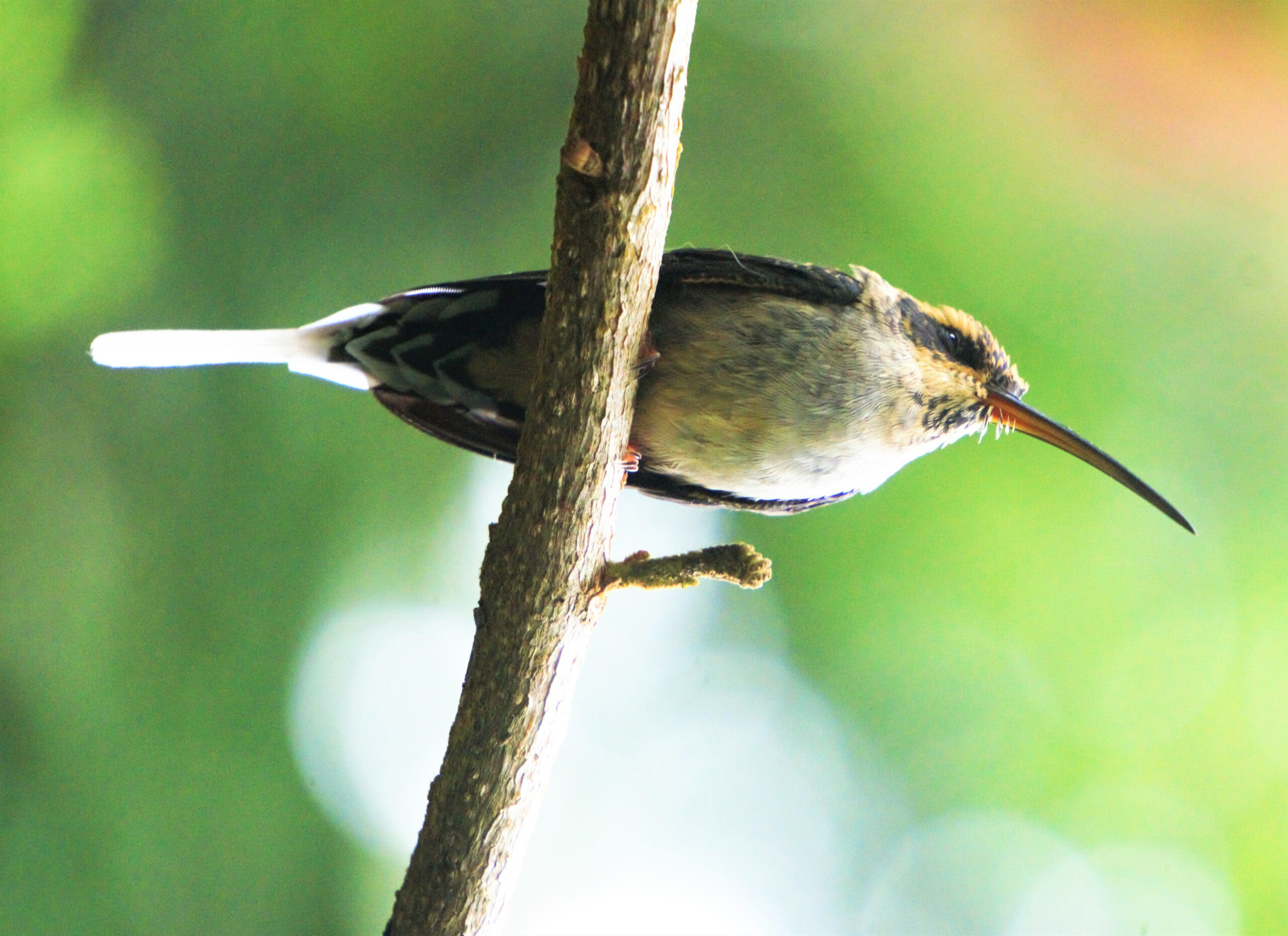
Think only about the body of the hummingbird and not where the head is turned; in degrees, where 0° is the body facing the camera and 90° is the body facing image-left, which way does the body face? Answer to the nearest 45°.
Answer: approximately 270°
